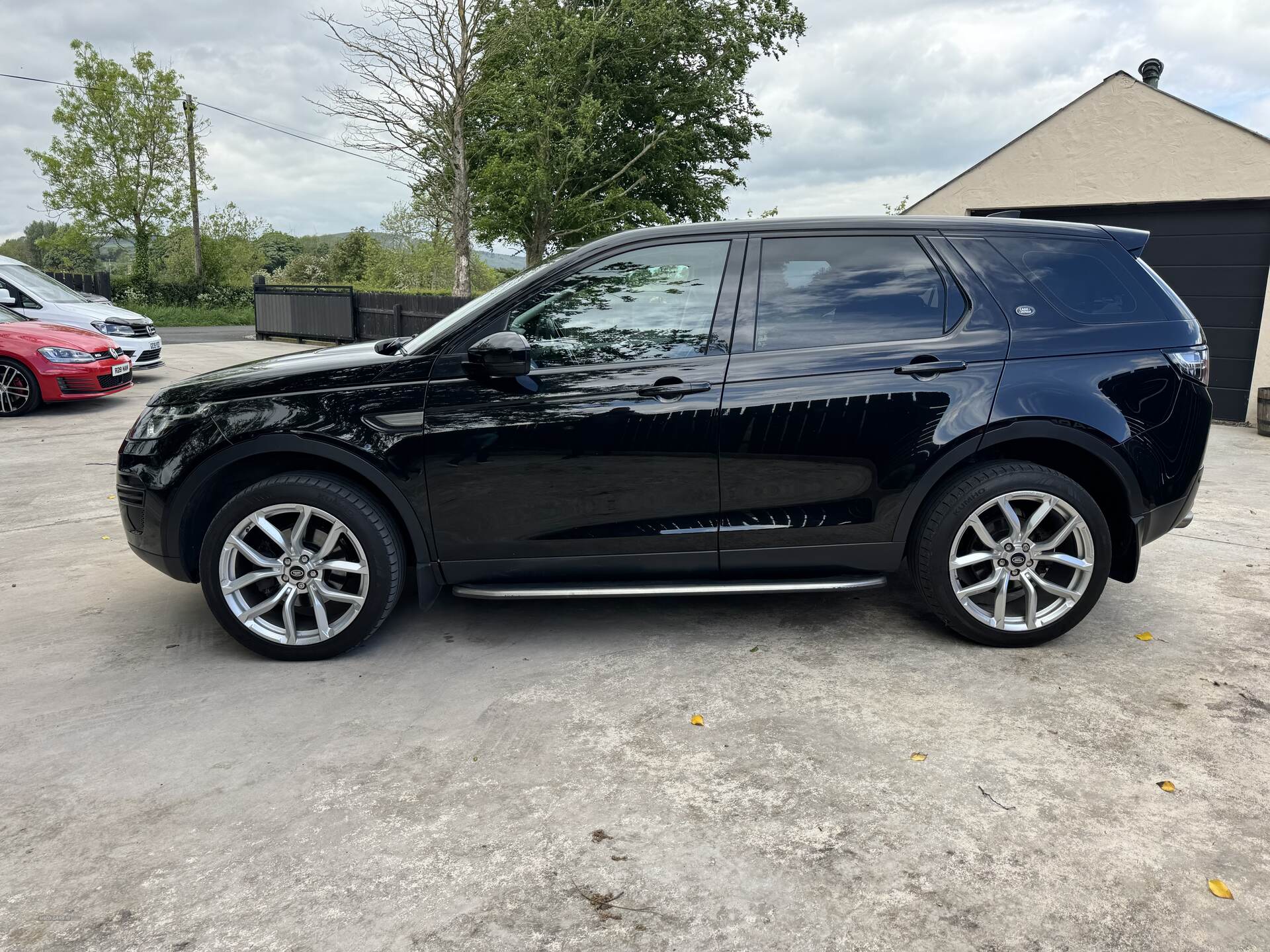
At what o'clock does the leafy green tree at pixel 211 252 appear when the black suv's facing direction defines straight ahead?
The leafy green tree is roughly at 2 o'clock from the black suv.

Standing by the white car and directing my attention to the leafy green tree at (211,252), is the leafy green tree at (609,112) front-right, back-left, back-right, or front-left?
front-right

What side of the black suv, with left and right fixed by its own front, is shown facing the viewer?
left

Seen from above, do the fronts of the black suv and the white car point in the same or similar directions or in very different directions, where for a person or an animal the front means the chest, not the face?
very different directions

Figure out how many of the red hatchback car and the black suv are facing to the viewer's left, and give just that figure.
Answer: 1

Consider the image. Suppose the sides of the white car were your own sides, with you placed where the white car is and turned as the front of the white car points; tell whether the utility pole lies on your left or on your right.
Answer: on your left

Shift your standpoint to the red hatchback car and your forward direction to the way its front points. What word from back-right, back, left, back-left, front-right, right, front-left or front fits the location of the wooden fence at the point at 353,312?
left

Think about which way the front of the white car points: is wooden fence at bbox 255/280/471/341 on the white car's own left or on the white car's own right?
on the white car's own left

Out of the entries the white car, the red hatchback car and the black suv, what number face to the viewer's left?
1

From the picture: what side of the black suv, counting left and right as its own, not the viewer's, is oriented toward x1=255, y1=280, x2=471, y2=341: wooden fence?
right

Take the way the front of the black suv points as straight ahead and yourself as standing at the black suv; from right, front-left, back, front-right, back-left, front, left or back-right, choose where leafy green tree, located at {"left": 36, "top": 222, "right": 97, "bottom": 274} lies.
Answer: front-right

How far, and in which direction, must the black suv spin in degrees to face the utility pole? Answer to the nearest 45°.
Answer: approximately 45° to its right
